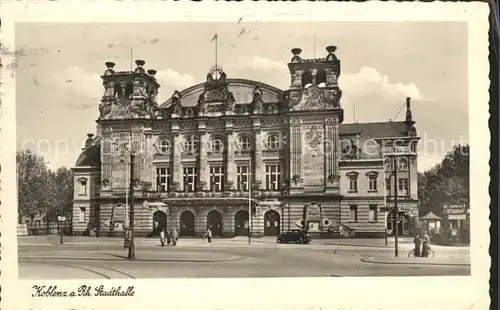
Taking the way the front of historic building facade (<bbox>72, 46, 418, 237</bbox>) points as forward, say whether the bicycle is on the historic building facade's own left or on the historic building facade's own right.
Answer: on the historic building facade's own left

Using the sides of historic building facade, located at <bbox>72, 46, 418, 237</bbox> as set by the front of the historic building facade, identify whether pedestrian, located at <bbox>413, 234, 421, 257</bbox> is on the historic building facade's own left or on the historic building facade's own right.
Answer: on the historic building facade's own left

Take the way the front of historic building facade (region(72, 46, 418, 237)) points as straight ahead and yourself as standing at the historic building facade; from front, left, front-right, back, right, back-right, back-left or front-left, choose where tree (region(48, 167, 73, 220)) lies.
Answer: right

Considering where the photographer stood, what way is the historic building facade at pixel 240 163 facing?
facing the viewer

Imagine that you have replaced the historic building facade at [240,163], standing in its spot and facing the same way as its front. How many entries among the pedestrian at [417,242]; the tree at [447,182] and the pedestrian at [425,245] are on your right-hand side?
0
